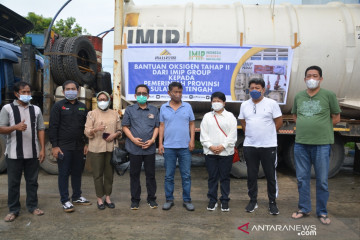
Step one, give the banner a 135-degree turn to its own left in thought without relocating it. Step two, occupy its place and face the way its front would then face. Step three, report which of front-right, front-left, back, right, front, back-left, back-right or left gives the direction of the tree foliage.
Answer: left

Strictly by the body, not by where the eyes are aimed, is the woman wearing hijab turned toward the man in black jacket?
no

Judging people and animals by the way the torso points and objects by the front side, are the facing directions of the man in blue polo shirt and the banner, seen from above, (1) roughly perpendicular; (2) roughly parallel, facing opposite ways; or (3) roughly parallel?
roughly parallel

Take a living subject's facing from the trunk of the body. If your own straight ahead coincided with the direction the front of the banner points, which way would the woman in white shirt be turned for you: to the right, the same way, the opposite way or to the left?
the same way

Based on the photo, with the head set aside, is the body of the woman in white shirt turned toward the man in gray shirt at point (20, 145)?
no

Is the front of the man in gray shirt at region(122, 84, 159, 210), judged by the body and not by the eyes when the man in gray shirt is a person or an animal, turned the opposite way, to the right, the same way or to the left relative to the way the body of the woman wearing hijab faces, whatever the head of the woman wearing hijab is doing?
the same way

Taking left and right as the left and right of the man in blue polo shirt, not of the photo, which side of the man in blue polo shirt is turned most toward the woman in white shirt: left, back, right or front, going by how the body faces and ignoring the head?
left

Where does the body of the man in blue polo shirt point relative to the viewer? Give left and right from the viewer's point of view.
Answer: facing the viewer

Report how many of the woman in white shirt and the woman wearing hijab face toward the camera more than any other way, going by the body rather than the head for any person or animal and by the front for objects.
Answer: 2

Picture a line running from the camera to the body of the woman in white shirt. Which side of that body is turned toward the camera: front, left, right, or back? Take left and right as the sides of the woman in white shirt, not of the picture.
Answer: front

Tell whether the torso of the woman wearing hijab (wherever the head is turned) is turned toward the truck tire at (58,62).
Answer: no

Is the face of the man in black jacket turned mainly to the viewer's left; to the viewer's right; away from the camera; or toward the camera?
toward the camera

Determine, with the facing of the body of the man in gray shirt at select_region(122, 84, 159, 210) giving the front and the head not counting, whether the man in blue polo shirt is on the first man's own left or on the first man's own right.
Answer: on the first man's own left

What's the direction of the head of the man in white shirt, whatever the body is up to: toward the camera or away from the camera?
toward the camera

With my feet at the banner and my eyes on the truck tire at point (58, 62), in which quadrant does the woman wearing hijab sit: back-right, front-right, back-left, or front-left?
front-left
